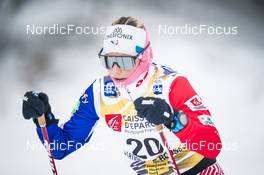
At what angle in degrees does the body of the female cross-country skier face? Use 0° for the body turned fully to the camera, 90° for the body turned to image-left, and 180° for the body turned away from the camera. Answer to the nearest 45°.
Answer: approximately 45°
